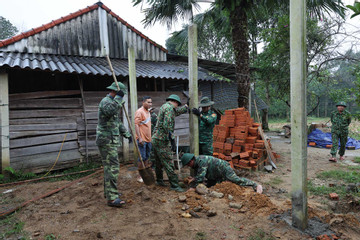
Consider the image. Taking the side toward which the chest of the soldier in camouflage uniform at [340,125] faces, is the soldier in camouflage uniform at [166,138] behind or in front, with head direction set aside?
in front

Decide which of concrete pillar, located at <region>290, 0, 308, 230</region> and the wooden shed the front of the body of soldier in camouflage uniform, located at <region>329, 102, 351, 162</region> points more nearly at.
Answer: the concrete pillar

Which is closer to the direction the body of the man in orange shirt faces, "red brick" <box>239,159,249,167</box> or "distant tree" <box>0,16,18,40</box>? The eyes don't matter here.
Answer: the red brick

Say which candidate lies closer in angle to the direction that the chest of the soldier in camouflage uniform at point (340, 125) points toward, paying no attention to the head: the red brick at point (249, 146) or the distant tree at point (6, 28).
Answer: the red brick

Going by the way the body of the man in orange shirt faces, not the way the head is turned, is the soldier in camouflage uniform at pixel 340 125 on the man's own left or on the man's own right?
on the man's own left

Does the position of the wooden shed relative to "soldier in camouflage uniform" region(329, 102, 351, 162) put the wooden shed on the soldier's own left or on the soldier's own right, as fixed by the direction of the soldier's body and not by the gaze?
on the soldier's own right

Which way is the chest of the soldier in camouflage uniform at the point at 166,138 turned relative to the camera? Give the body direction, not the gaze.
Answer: to the viewer's right

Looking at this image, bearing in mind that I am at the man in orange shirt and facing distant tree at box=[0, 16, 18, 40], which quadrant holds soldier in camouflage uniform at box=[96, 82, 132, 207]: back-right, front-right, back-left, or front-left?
back-left

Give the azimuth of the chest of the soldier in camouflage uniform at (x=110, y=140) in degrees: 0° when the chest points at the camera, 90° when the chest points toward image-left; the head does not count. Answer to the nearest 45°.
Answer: approximately 270°
